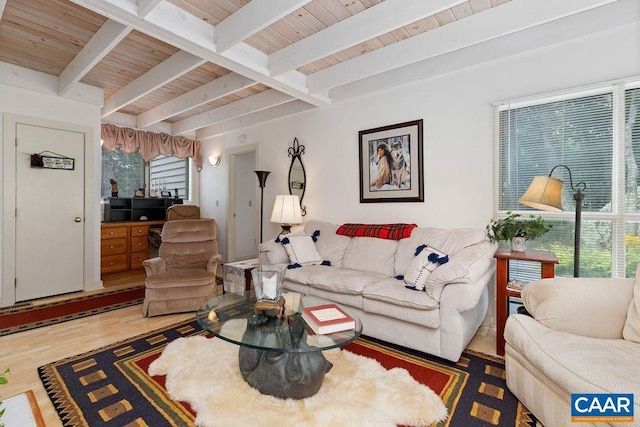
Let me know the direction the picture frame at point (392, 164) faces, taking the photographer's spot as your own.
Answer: facing the viewer and to the left of the viewer

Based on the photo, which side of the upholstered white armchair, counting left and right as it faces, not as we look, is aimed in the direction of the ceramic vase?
right

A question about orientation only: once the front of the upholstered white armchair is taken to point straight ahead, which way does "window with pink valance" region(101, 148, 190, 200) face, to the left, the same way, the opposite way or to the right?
to the left

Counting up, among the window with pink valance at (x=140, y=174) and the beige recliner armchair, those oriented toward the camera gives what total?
2

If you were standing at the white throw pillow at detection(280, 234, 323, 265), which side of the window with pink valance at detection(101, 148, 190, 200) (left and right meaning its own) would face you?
front

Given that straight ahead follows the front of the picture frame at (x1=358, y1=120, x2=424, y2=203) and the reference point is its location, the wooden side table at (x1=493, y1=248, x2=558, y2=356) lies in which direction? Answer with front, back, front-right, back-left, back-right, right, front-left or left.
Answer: left

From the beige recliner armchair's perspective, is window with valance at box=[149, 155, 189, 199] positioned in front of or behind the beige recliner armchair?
behind

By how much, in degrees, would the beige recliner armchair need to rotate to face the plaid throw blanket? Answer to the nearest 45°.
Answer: approximately 45° to its left

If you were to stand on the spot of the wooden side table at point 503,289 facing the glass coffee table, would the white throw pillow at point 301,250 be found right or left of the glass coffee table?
right

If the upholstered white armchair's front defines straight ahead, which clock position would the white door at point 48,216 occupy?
The white door is roughly at 1 o'clock from the upholstered white armchair.

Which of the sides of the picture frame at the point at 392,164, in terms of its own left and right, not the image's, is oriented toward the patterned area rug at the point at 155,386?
front

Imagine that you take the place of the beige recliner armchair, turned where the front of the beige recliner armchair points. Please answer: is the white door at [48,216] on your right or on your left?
on your right

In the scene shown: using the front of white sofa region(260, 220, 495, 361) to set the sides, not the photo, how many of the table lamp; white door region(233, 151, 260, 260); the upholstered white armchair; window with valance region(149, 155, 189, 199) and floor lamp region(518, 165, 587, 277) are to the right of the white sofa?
3

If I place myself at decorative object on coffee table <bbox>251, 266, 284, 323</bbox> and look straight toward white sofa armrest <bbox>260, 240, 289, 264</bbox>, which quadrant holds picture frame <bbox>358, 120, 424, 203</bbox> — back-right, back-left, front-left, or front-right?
front-right

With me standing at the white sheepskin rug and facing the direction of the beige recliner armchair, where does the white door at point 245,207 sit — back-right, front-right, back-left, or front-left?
front-right

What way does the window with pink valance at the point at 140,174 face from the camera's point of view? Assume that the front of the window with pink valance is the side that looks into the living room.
toward the camera

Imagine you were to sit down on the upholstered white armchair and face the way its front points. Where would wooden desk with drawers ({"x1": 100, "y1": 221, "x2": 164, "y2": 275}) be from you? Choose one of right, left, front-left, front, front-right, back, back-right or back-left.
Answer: front-right

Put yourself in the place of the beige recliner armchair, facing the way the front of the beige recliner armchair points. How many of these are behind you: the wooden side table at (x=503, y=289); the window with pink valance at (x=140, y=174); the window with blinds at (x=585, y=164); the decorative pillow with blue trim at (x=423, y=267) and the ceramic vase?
1
